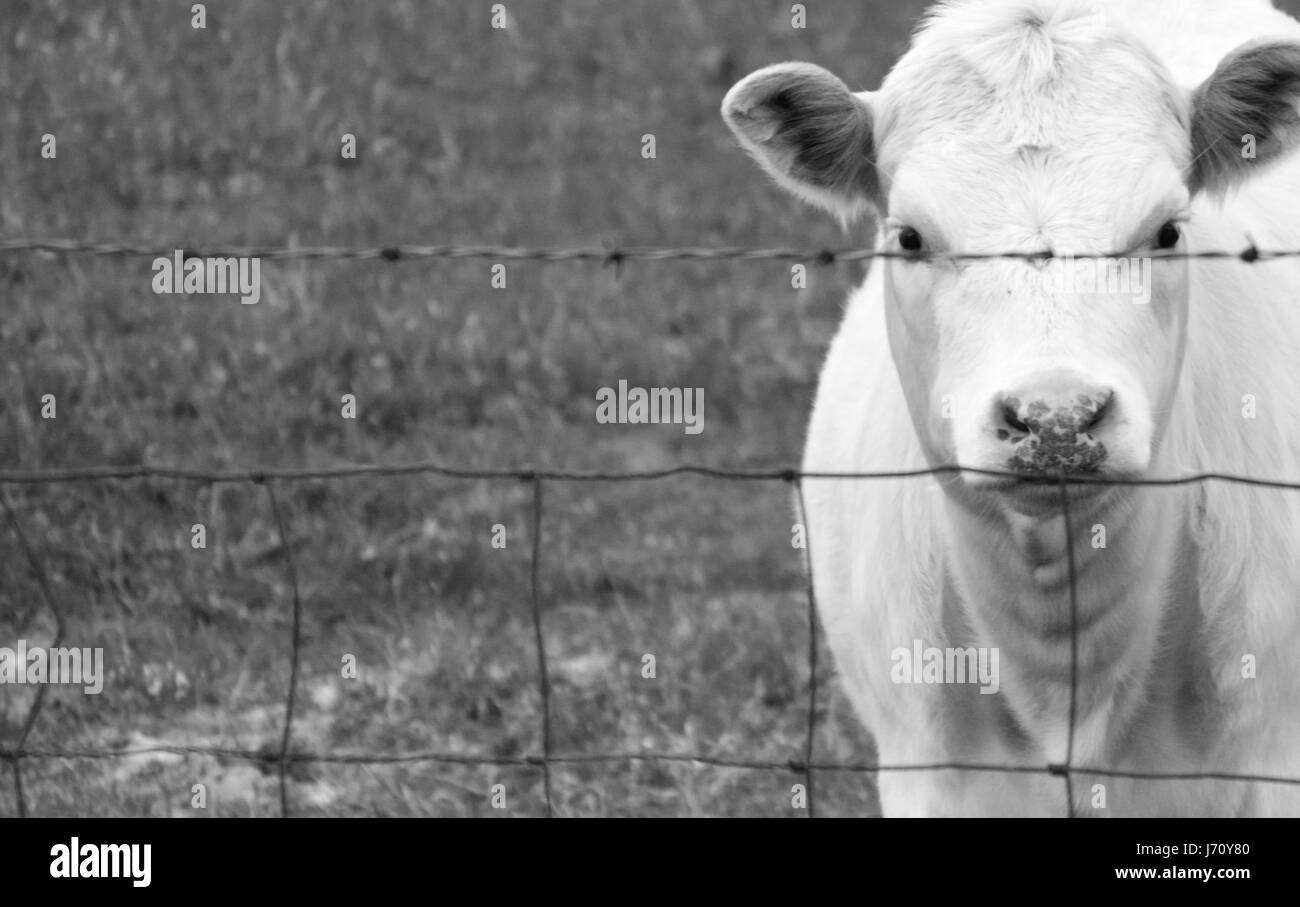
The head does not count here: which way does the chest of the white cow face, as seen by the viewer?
toward the camera
